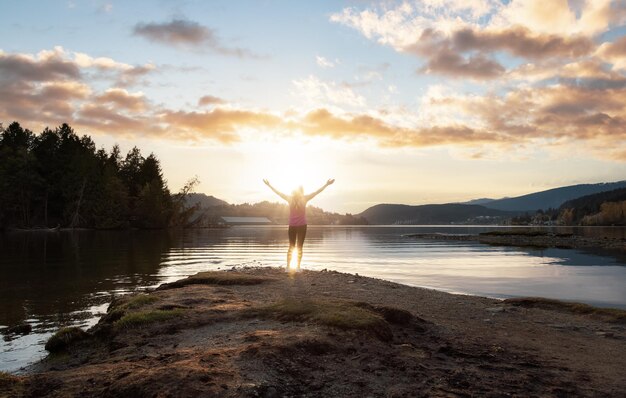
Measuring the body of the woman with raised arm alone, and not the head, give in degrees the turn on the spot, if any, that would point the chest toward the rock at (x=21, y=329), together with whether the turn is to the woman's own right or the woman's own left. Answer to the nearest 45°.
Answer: approximately 135° to the woman's own left

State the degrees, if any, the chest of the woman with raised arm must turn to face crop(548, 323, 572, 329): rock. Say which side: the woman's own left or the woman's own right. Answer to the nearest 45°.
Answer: approximately 135° to the woman's own right

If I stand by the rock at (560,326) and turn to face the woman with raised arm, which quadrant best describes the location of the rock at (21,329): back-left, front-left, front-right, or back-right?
front-left

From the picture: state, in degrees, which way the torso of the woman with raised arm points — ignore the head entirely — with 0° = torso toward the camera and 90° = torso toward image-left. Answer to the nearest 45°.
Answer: approximately 180°

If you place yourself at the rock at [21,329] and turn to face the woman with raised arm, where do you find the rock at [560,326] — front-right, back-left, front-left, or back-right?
front-right

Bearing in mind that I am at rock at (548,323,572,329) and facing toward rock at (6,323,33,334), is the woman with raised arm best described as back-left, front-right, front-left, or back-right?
front-right
